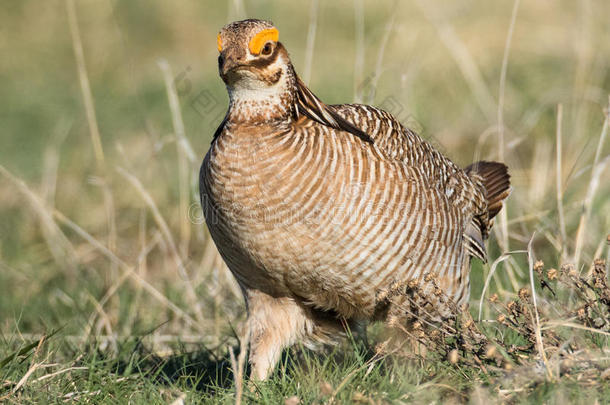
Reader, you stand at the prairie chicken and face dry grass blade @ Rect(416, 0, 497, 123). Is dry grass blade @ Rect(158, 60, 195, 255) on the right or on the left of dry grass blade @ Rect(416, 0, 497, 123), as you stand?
left

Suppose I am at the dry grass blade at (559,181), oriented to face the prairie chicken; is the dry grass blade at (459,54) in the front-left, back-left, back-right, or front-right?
back-right

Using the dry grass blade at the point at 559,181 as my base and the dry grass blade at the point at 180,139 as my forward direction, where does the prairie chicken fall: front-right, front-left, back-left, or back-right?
front-left

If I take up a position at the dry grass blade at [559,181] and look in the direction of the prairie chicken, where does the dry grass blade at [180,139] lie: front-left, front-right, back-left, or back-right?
front-right

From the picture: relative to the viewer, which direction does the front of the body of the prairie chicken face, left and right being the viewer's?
facing the viewer and to the left of the viewer

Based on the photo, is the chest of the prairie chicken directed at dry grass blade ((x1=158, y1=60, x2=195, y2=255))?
no

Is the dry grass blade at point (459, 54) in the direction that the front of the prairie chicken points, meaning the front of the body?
no

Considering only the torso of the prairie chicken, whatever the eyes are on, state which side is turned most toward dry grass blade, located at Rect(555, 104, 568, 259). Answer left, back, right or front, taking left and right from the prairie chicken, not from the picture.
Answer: back

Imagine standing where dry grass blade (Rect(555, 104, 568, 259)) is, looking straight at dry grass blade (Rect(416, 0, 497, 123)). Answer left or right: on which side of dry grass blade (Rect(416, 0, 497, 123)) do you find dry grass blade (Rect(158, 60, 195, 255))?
left
